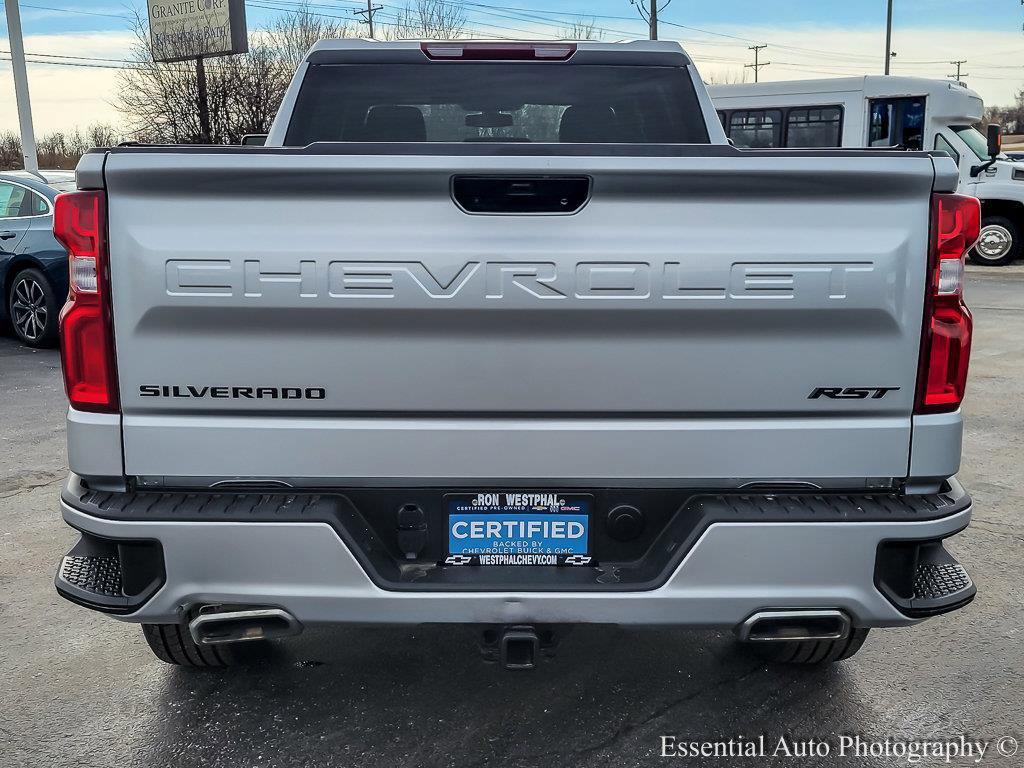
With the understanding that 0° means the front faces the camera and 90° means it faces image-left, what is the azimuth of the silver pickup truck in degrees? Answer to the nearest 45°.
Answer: approximately 180°

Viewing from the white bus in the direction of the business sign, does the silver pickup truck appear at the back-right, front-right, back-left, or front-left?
back-left
